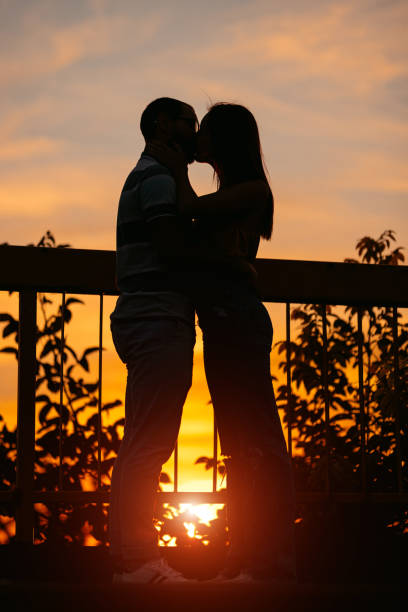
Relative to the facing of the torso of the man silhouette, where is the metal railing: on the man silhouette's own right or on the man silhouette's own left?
on the man silhouette's own left

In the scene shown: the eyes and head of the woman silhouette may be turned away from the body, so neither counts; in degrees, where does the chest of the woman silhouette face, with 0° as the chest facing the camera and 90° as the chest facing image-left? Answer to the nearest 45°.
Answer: approximately 90°

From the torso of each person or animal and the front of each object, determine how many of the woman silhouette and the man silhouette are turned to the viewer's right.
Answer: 1

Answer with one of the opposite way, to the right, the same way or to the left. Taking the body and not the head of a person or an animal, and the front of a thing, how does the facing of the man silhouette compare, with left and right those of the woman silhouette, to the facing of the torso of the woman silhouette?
the opposite way

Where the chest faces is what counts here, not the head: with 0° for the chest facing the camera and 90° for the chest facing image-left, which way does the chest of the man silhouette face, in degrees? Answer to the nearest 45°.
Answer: approximately 270°
